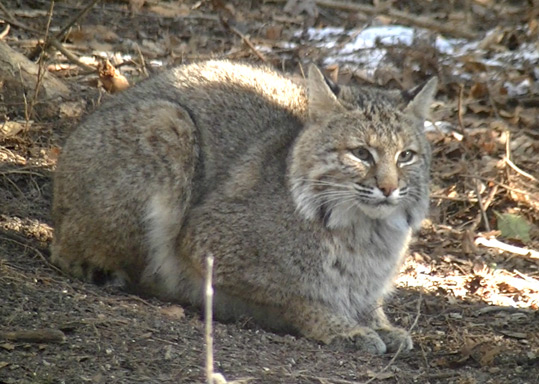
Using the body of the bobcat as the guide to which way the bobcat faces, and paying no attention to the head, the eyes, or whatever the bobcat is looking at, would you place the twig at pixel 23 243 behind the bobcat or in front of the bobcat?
behind

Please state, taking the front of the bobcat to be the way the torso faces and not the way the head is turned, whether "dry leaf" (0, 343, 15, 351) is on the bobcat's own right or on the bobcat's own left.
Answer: on the bobcat's own right

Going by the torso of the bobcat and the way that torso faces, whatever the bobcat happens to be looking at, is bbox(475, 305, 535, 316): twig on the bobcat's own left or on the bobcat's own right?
on the bobcat's own left

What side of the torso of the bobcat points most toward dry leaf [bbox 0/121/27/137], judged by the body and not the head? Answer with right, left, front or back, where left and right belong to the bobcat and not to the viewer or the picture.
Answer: back

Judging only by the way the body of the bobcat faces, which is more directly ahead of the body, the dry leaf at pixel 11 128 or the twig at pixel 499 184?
the twig

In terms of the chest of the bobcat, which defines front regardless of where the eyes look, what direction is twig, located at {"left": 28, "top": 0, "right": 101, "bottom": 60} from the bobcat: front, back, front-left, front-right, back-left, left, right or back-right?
back

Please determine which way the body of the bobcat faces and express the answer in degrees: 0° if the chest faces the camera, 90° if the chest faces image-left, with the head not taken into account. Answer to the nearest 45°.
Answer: approximately 315°

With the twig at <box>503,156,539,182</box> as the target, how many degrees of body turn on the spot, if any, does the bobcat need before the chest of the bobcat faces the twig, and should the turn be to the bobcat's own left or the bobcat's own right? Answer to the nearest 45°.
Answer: approximately 90° to the bobcat's own left
